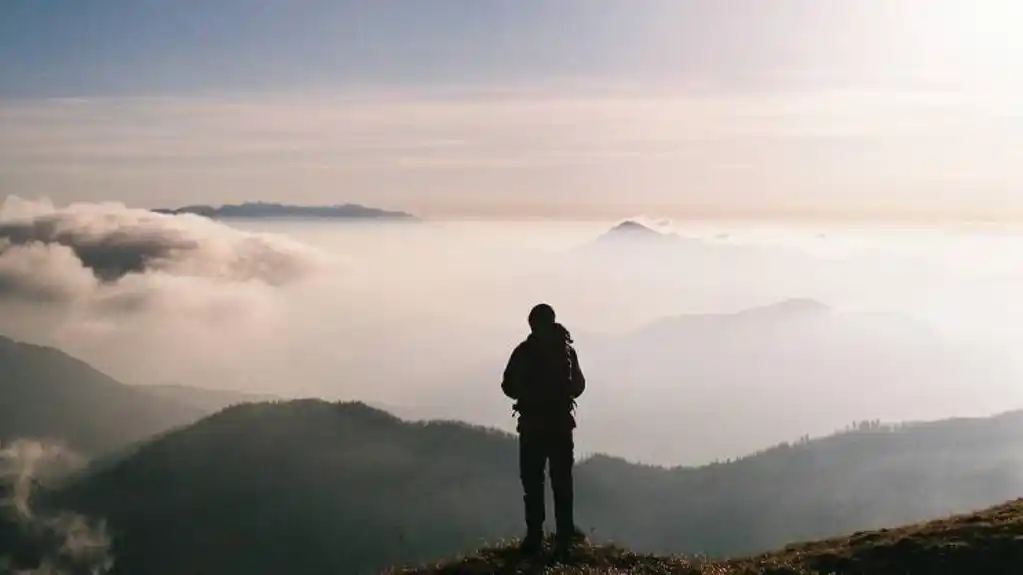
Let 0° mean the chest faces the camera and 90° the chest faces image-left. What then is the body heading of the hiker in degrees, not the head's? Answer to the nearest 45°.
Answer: approximately 180°
